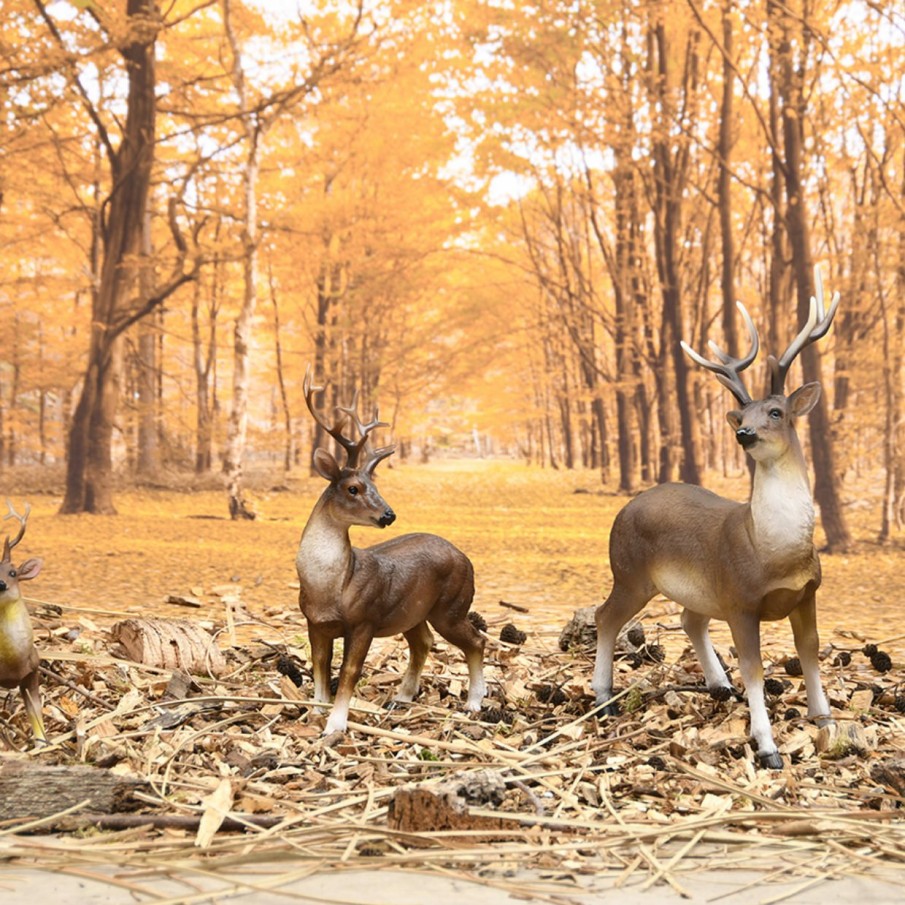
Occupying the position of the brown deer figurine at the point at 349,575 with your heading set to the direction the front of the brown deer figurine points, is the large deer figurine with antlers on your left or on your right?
on your left

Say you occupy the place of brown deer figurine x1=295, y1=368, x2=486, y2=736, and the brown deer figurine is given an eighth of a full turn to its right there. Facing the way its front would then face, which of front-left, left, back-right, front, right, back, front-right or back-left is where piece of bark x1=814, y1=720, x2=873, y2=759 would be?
back

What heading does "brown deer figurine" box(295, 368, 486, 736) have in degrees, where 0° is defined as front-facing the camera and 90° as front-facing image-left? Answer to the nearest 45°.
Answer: approximately 45°

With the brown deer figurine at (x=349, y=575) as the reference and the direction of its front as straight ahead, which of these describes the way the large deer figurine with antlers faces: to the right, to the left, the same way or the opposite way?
to the left

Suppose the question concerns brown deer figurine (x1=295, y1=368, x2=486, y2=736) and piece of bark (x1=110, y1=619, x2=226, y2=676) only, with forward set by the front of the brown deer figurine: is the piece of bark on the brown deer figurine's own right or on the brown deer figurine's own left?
on the brown deer figurine's own right

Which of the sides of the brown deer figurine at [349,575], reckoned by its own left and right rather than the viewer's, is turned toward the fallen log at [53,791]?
front

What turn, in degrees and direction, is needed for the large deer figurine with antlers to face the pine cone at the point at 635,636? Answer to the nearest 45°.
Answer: approximately 135° to its left

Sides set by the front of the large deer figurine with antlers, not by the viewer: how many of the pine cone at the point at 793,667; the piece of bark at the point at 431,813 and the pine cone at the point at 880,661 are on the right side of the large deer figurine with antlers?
1

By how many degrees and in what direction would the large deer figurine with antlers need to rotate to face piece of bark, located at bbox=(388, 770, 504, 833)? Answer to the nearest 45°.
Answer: approximately 90° to its right

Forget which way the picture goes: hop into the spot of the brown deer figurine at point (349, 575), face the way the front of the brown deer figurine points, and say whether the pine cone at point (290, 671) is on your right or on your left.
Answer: on your right

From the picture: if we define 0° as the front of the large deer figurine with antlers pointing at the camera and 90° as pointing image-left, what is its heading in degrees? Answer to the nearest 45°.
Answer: approximately 315°
